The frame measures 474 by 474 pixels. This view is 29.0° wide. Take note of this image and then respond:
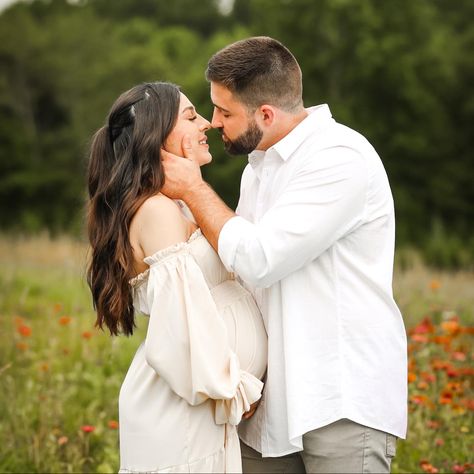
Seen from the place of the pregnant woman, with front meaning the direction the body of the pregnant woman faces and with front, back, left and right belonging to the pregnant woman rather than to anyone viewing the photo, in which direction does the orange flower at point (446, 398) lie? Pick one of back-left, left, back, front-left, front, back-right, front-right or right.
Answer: front-left

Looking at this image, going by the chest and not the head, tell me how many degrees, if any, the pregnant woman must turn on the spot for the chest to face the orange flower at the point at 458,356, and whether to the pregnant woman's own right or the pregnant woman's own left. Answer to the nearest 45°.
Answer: approximately 45° to the pregnant woman's own left

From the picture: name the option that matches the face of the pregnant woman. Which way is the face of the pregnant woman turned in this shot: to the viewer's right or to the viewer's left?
to the viewer's right

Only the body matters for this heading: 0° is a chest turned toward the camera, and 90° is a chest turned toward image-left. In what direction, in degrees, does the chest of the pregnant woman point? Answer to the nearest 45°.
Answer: approximately 270°

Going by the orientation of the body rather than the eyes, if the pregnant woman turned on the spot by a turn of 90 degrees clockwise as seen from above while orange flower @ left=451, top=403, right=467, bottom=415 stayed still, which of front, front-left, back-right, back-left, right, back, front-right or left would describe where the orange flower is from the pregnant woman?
back-left
